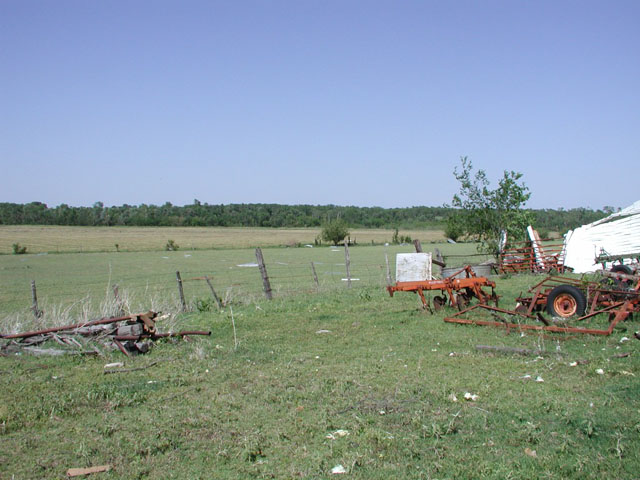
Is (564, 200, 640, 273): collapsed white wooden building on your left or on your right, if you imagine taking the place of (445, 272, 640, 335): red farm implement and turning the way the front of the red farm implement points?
on your right

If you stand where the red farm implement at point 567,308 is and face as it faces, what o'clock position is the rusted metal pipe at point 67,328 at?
The rusted metal pipe is roughly at 11 o'clock from the red farm implement.

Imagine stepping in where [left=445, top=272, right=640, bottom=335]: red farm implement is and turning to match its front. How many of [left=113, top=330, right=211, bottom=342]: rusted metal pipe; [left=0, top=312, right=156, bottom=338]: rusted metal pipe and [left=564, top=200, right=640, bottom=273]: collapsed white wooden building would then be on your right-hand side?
1

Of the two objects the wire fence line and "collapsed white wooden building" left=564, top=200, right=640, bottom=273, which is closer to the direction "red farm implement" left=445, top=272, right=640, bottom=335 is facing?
the wire fence line

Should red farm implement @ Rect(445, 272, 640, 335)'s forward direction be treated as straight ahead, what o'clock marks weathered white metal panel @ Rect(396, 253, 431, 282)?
The weathered white metal panel is roughly at 1 o'clock from the red farm implement.

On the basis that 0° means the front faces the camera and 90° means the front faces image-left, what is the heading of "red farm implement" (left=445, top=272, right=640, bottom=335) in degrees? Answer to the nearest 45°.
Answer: approximately 90°

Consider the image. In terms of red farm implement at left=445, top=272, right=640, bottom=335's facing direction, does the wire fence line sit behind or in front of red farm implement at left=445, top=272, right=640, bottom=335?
in front

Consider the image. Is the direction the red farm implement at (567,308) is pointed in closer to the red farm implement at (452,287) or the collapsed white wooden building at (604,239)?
the red farm implement

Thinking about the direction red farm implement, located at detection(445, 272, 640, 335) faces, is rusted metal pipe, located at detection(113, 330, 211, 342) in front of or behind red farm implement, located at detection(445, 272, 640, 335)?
in front
